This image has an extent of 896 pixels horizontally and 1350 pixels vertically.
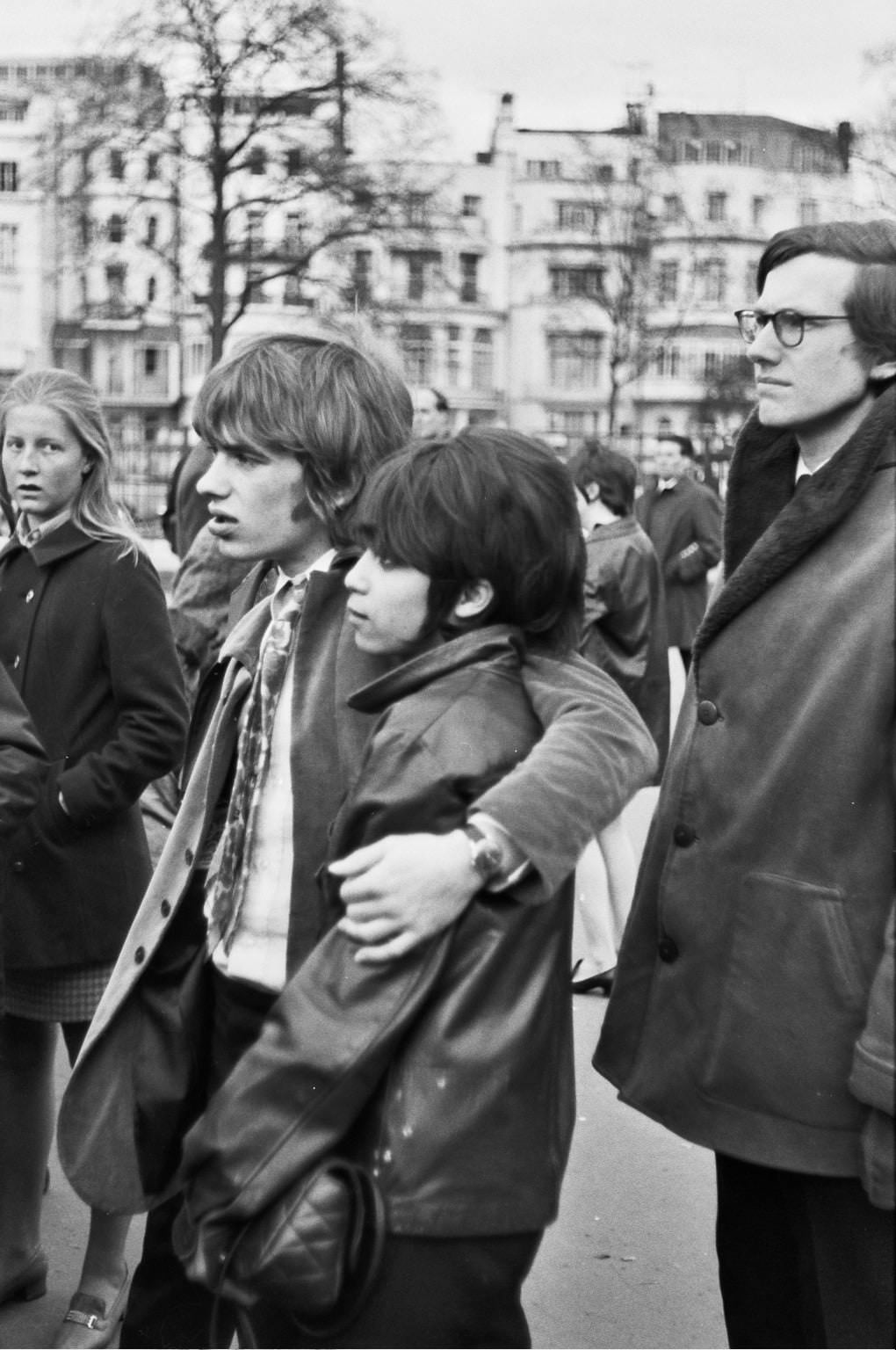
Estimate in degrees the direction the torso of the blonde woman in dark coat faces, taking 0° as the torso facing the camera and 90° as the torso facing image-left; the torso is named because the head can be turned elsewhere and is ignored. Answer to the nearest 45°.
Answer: approximately 45°

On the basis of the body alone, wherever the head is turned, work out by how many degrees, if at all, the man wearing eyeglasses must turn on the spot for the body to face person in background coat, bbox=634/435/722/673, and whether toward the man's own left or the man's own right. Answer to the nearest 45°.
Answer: approximately 135° to the man's own right

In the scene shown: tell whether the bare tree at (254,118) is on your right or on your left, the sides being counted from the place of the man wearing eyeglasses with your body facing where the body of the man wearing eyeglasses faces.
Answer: on your right

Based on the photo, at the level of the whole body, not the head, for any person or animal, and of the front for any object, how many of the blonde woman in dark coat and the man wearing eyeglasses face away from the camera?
0

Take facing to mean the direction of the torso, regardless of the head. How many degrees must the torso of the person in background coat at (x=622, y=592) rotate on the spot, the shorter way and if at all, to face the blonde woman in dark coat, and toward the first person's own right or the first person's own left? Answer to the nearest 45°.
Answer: approximately 135° to the first person's own left

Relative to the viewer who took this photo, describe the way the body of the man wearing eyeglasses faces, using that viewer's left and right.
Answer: facing the viewer and to the left of the viewer

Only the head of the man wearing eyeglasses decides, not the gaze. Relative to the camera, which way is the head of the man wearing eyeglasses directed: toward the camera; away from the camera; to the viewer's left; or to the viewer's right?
to the viewer's left

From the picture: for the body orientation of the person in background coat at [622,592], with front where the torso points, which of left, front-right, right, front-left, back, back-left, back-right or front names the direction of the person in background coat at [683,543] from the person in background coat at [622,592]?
front-right

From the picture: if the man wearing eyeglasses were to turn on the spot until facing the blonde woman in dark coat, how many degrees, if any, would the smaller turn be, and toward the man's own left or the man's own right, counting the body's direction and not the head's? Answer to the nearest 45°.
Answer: approximately 90° to the man's own right

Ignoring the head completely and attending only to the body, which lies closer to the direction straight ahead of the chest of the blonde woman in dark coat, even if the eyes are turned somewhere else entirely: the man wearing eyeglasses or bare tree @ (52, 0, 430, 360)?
the man wearing eyeglasses

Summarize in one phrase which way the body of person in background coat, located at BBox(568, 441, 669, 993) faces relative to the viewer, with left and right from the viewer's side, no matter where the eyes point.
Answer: facing away from the viewer and to the left of the viewer

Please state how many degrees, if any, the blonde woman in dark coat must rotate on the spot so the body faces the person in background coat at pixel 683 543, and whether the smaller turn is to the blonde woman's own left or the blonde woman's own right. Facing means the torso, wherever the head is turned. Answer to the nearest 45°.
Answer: approximately 180°
